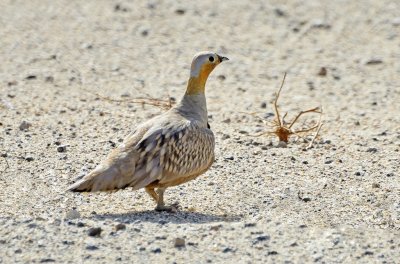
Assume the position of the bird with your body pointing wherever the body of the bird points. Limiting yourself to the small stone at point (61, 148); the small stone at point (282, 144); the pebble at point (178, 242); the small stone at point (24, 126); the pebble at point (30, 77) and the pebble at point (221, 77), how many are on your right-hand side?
1

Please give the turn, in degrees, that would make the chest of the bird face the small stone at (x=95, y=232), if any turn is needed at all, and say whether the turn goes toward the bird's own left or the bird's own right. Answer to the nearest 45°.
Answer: approximately 135° to the bird's own right

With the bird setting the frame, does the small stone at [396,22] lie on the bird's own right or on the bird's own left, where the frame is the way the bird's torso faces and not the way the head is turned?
on the bird's own left

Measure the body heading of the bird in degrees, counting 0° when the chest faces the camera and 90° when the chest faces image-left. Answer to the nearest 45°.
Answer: approximately 270°

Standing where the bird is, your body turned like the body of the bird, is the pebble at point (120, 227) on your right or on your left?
on your right

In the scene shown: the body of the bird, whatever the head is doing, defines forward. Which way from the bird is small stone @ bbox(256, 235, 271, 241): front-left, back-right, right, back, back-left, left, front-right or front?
front-right

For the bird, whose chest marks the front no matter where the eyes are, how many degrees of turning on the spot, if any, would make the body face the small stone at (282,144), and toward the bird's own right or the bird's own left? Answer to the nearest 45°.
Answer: approximately 45° to the bird's own left

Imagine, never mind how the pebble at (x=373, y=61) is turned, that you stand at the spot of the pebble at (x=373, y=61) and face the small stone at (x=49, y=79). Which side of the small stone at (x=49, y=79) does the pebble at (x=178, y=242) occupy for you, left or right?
left

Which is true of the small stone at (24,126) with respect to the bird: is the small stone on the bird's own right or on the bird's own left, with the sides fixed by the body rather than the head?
on the bird's own left

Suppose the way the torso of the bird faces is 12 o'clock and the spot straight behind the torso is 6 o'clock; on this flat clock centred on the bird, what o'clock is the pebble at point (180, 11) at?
The pebble is roughly at 9 o'clock from the bird.

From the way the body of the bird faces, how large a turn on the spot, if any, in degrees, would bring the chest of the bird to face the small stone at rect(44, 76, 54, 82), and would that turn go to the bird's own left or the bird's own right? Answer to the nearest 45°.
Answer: approximately 90° to the bird's own left

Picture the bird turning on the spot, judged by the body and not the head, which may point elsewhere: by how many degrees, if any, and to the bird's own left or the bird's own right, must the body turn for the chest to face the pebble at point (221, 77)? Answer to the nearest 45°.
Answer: approximately 90° to the bird's own left

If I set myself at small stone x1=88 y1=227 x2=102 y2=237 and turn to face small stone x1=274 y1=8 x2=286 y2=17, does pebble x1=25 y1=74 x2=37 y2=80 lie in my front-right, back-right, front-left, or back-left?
front-left

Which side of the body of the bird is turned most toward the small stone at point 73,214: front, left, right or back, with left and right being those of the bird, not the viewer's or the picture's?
back

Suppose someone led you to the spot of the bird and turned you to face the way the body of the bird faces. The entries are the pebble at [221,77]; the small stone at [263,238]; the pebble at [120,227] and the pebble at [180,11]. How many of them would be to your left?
2

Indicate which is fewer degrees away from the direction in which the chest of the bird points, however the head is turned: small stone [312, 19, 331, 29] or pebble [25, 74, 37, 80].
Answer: the small stone
